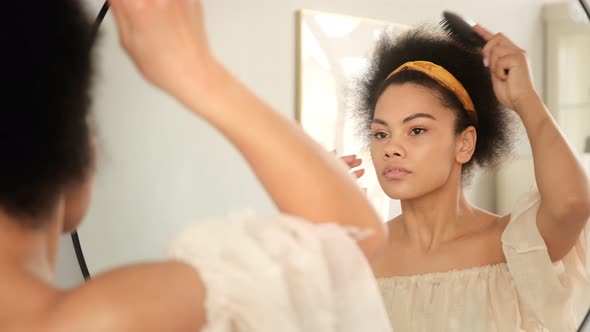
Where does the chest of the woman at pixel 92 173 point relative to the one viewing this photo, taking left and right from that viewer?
facing away from the viewer and to the right of the viewer
